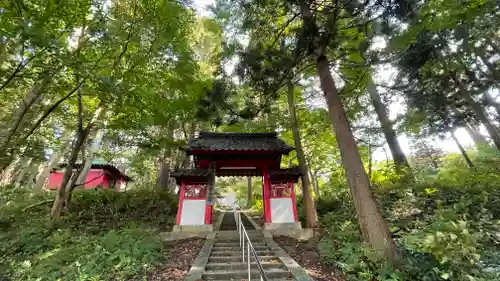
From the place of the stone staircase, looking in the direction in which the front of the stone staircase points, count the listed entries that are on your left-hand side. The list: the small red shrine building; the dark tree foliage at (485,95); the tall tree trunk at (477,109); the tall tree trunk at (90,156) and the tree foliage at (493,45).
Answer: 3

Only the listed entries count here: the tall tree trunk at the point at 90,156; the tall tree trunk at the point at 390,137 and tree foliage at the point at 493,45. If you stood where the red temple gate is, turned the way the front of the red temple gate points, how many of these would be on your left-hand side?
2

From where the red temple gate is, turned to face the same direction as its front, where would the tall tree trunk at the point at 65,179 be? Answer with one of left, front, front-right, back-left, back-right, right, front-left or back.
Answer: right

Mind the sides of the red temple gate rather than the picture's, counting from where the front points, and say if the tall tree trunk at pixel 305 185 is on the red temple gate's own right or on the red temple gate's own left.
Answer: on the red temple gate's own left

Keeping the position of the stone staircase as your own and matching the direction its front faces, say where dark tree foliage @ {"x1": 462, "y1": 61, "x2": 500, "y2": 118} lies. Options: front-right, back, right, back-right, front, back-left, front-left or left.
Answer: left

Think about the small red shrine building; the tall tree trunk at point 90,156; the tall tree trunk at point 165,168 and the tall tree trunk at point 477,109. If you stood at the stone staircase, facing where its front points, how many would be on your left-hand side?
1

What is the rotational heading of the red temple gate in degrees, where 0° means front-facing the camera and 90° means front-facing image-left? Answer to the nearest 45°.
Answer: approximately 0°

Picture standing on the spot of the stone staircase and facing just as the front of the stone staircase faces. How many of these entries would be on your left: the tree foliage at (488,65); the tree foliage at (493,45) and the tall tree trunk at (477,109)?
3

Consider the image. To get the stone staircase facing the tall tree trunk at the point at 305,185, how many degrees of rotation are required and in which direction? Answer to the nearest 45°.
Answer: approximately 135° to its left

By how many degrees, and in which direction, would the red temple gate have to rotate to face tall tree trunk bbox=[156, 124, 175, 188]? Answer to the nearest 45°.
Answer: approximately 135° to its right

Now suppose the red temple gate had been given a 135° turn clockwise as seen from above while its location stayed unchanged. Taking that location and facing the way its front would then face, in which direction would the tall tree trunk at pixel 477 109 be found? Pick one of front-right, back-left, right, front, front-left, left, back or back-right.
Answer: back-right

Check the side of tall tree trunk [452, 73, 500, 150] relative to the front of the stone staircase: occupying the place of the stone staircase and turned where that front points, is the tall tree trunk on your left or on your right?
on your left

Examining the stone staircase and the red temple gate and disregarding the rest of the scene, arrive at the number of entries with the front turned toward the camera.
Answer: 2

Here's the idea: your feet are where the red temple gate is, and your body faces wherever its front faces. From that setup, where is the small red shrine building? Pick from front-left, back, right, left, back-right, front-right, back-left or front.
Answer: back-right
